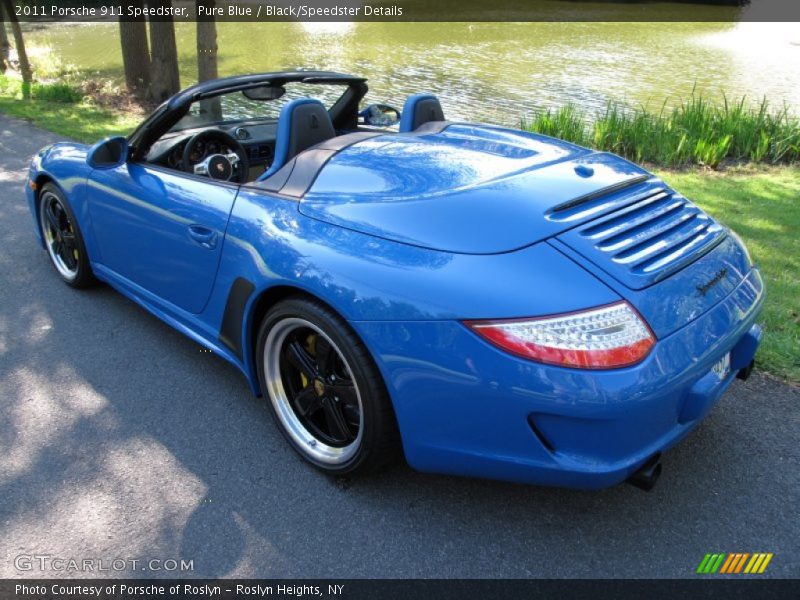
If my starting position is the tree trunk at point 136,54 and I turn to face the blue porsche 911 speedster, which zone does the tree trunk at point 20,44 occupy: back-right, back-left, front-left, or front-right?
back-right

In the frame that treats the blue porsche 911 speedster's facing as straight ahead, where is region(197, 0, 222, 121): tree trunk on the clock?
The tree trunk is roughly at 1 o'clock from the blue porsche 911 speedster.

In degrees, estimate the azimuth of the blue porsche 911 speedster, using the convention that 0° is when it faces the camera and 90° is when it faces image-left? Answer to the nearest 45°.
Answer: approximately 135°

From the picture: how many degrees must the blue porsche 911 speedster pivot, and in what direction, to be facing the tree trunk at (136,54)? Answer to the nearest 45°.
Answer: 0° — it already faces it

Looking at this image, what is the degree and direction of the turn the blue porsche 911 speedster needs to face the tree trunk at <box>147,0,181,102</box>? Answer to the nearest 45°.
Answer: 0° — it already faces it

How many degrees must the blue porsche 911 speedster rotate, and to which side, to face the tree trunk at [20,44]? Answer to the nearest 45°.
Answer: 0° — it already faces it
